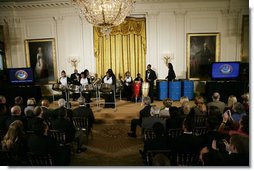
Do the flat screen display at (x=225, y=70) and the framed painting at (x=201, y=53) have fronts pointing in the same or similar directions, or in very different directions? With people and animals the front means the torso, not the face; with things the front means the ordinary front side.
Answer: same or similar directions

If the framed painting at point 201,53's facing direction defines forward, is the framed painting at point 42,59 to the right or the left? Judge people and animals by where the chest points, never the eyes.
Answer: on its right

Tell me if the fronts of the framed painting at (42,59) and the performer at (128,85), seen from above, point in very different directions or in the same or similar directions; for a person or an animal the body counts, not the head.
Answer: same or similar directions

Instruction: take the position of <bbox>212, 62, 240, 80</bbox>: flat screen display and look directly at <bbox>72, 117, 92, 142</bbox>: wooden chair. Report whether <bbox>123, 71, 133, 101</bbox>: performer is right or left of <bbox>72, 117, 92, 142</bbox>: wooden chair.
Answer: right

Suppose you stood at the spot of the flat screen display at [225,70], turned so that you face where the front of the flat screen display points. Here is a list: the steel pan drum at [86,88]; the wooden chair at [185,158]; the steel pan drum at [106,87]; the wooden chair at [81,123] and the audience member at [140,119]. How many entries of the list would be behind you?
0

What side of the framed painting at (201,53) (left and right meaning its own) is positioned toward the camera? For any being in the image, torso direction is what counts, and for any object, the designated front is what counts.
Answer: front

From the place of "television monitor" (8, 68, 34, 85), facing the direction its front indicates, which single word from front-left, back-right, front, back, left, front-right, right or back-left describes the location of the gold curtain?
left

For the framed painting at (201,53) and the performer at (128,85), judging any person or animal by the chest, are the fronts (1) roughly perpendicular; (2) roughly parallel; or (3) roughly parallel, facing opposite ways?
roughly parallel

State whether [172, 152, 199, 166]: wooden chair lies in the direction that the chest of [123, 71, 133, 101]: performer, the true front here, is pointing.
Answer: yes

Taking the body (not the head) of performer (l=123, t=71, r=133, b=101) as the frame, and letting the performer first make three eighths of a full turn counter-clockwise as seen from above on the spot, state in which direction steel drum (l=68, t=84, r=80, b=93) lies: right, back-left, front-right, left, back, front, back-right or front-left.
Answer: back

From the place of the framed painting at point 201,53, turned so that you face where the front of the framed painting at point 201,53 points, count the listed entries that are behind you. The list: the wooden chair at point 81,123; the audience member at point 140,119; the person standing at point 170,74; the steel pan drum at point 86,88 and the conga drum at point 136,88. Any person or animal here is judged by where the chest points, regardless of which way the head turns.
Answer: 0

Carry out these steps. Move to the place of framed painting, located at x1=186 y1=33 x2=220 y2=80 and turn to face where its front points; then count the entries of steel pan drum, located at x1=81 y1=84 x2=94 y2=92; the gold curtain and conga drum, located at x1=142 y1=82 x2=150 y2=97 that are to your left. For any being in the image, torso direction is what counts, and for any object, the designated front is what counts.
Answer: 0

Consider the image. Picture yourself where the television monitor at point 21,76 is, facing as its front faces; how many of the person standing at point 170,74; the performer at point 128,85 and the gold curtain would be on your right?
0

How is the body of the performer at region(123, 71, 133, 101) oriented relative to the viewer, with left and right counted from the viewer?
facing the viewer

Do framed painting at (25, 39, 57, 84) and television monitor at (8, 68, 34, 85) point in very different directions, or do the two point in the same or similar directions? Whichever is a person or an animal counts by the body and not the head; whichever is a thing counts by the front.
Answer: same or similar directions

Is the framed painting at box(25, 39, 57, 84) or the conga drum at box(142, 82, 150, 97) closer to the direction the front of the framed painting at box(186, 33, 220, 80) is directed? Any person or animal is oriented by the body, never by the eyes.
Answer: the conga drum

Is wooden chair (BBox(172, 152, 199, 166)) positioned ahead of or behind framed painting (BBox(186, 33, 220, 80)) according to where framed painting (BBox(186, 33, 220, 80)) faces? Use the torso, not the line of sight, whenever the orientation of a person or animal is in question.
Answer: ahead

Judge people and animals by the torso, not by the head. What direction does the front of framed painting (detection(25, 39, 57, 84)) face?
toward the camera
